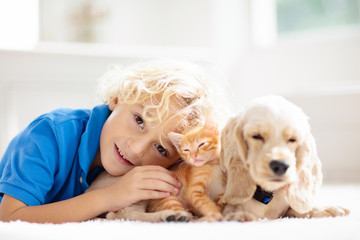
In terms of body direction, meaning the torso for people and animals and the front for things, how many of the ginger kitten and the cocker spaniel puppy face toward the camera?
2

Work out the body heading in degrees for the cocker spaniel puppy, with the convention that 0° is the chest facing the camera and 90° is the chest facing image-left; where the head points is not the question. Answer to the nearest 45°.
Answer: approximately 0°

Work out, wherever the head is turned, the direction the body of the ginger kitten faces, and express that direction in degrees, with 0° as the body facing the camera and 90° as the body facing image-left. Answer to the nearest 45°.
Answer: approximately 0°
